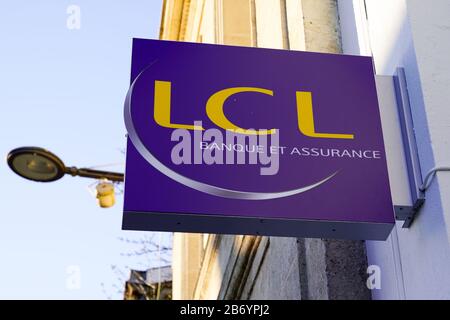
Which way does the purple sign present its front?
toward the camera

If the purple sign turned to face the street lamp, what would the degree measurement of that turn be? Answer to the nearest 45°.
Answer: approximately 135° to its right
